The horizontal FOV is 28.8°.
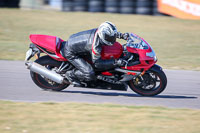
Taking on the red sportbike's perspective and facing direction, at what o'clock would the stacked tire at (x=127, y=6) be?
The stacked tire is roughly at 9 o'clock from the red sportbike.

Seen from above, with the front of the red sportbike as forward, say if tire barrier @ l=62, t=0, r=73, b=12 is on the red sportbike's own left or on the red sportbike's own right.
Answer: on the red sportbike's own left

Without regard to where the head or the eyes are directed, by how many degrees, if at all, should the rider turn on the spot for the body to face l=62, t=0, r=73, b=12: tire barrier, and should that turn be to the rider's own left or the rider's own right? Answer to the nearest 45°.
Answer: approximately 90° to the rider's own left

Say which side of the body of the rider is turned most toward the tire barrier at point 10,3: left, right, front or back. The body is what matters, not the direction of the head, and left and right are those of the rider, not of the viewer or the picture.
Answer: left

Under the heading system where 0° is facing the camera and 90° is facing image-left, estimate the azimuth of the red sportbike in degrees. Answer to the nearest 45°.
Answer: approximately 270°

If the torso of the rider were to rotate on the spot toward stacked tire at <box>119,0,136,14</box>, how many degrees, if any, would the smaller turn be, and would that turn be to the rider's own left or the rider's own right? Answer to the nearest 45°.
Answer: approximately 90° to the rider's own left

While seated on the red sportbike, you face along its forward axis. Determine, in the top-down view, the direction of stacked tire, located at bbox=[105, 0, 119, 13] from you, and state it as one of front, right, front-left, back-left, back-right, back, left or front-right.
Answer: left

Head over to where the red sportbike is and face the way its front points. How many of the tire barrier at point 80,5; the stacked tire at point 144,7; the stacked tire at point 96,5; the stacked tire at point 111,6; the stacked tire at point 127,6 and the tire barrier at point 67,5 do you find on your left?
6

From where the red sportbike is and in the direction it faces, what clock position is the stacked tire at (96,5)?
The stacked tire is roughly at 9 o'clock from the red sportbike.

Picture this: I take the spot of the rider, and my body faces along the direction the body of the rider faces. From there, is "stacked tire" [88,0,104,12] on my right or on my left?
on my left

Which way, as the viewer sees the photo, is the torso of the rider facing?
to the viewer's right

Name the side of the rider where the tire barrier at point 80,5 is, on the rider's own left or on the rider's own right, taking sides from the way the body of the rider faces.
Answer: on the rider's own left
